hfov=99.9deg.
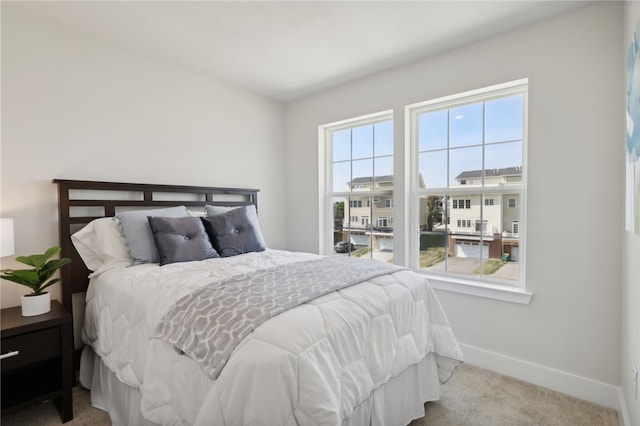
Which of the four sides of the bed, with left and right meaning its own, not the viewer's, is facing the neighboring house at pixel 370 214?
left

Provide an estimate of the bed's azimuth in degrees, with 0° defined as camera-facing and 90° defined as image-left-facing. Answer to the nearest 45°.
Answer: approximately 315°

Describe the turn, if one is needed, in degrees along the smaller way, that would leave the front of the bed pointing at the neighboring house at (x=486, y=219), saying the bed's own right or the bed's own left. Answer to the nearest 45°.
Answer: approximately 45° to the bed's own left

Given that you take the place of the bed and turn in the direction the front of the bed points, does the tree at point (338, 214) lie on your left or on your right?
on your left

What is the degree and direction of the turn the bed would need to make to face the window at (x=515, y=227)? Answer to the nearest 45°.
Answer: approximately 45° to its left

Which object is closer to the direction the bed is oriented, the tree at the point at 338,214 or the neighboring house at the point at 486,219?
the neighboring house

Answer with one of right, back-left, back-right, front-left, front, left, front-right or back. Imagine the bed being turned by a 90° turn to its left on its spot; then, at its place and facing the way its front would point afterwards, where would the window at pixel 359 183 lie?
front

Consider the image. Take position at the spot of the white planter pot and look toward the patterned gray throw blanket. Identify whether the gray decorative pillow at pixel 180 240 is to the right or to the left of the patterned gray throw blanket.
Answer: left
